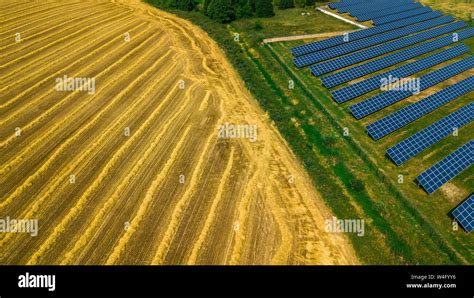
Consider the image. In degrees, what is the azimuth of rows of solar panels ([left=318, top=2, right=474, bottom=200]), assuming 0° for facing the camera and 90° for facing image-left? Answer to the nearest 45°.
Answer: approximately 315°

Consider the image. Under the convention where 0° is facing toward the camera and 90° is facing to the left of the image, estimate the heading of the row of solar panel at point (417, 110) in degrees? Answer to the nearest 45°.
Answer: approximately 315°

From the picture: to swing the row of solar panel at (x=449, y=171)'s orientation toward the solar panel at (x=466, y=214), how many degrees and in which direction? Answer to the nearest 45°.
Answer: approximately 45° to its right

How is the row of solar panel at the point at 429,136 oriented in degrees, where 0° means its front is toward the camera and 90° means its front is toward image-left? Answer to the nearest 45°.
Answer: approximately 315°

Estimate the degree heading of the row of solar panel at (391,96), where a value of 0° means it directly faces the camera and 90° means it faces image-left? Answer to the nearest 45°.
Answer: approximately 315°

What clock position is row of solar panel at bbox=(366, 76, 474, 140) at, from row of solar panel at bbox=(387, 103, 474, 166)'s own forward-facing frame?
row of solar panel at bbox=(366, 76, 474, 140) is roughly at 7 o'clock from row of solar panel at bbox=(387, 103, 474, 166).
